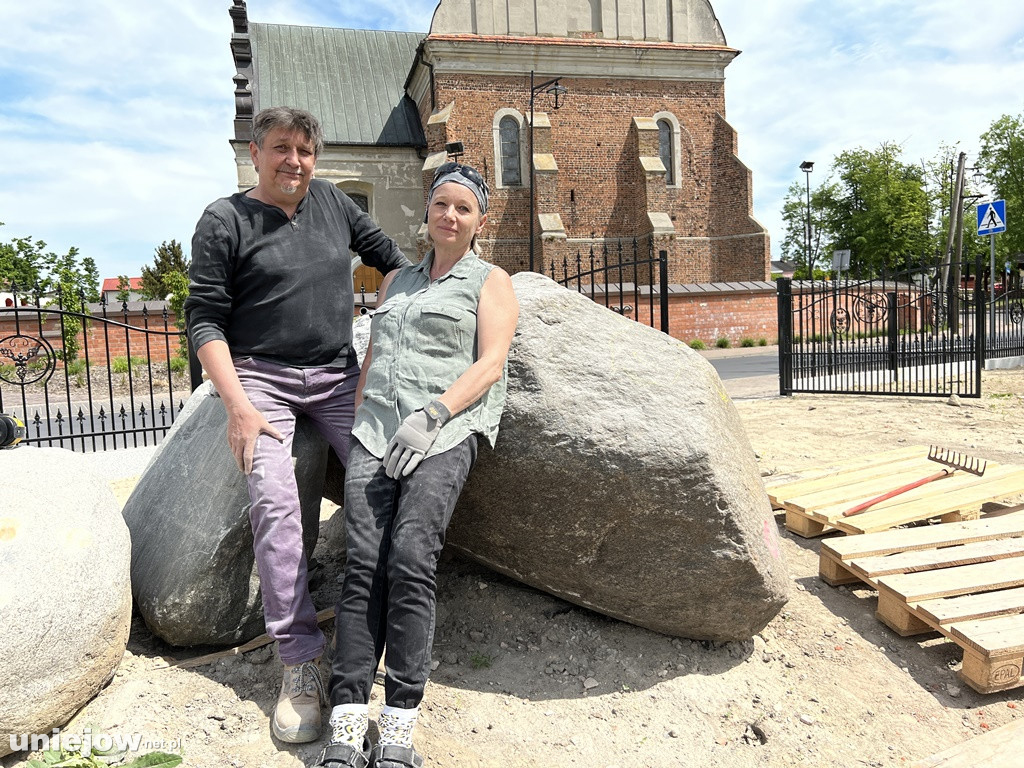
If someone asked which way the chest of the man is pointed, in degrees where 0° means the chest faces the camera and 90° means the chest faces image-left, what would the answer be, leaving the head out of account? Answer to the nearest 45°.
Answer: approximately 0°

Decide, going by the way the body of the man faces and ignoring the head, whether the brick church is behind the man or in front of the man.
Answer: behind

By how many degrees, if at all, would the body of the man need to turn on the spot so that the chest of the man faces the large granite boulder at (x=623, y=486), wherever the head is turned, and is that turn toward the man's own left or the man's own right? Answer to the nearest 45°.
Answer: approximately 90° to the man's own left

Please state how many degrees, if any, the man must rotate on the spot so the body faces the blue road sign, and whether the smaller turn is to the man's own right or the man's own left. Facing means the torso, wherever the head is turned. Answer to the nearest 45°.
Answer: approximately 135° to the man's own left

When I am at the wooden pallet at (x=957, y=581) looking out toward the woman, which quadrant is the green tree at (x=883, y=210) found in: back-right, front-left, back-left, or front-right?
back-right

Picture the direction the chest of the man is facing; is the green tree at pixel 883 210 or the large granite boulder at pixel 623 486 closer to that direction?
the large granite boulder

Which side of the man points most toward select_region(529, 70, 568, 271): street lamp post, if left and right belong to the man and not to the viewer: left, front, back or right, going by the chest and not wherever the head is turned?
back
